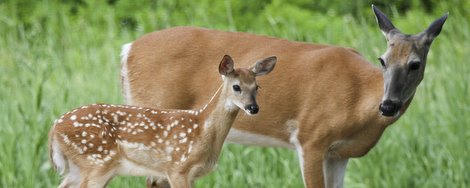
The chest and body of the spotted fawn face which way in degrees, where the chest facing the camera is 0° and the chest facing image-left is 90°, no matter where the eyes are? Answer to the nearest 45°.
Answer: approximately 270°
